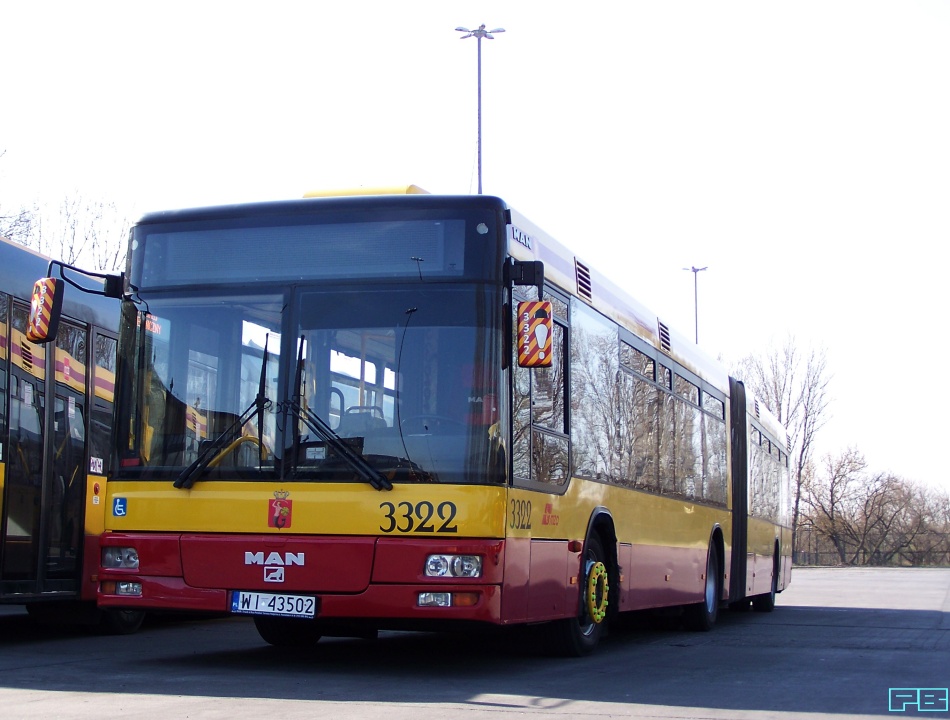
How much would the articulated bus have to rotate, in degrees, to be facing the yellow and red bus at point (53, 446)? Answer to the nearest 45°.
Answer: approximately 90° to its right

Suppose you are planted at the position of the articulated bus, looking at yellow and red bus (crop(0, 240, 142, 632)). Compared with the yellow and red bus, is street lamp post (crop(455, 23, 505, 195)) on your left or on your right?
right

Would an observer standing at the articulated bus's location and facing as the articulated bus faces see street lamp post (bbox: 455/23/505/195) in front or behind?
behind
